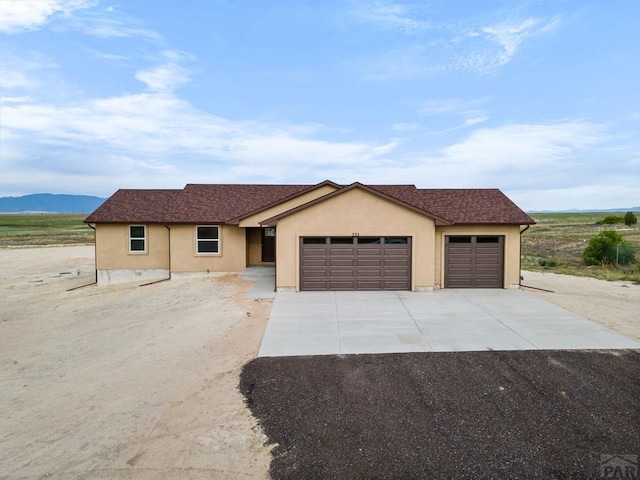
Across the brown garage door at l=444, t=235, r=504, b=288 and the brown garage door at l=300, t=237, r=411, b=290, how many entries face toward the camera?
2

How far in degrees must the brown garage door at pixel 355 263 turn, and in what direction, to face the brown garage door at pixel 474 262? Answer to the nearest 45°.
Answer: approximately 90° to its left

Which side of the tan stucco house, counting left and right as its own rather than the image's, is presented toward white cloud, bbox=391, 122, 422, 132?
back

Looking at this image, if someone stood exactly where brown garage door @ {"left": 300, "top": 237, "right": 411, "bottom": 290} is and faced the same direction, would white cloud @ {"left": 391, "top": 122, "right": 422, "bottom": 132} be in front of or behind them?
behind

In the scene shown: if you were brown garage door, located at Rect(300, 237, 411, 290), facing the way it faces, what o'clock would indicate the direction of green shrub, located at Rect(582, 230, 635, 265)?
The green shrub is roughly at 8 o'clock from the brown garage door.

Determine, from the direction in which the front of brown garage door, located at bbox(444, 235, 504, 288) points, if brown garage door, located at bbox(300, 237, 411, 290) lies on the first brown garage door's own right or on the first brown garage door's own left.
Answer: on the first brown garage door's own right

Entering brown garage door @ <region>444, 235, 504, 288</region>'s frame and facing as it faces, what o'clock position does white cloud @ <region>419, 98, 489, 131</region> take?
The white cloud is roughly at 6 o'clock from the brown garage door.

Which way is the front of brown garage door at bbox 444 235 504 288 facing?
toward the camera
